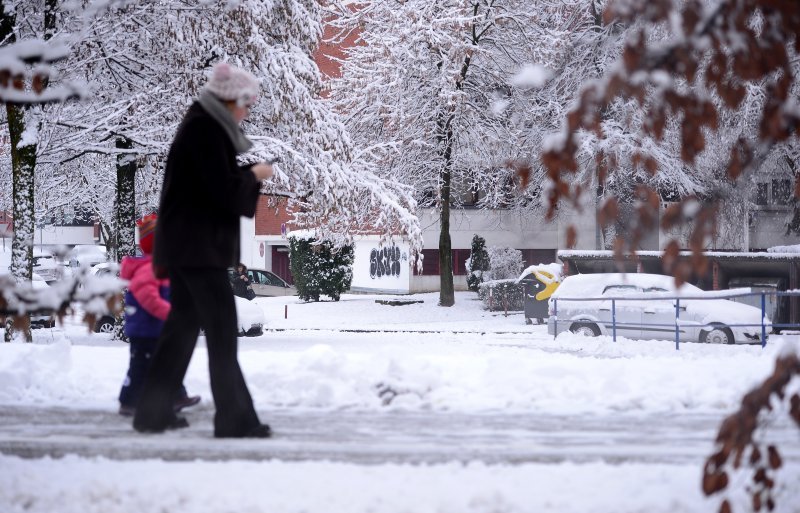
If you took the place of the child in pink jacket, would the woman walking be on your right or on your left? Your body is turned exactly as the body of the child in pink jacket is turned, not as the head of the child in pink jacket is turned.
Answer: on your right

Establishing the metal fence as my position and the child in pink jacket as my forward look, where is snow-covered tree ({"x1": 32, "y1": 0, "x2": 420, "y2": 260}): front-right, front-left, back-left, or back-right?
front-right

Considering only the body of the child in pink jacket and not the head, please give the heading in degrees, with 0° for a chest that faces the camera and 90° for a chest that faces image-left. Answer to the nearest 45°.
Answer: approximately 270°

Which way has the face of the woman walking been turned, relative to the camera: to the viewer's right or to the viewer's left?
to the viewer's right

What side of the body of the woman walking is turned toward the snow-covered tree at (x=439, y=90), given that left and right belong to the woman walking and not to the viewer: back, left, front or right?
left

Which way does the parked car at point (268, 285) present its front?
to the viewer's right

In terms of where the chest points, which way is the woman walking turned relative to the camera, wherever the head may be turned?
to the viewer's right

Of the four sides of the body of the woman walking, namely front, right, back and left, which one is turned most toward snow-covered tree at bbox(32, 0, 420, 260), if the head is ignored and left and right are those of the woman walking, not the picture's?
left
